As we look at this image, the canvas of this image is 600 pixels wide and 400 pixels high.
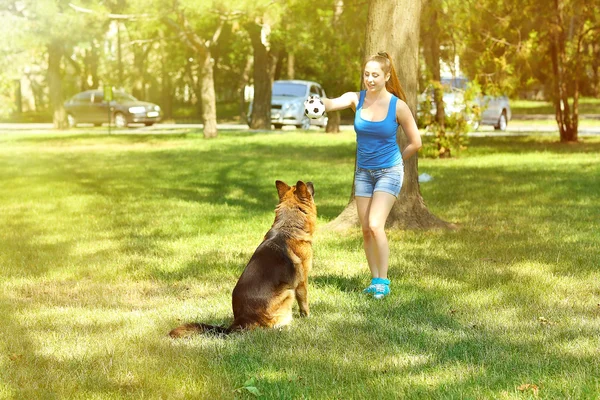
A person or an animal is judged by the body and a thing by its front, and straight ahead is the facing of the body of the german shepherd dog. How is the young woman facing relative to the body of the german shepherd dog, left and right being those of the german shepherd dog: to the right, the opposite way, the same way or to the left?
the opposite way

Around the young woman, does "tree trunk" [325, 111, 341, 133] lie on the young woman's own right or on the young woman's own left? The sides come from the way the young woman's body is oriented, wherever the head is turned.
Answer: on the young woman's own right

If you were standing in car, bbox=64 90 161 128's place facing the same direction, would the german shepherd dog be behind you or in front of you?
in front

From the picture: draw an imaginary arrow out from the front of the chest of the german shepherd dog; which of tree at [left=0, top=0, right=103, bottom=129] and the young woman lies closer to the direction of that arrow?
the young woman

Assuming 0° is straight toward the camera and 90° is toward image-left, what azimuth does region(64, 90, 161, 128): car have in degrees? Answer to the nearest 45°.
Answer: approximately 315°

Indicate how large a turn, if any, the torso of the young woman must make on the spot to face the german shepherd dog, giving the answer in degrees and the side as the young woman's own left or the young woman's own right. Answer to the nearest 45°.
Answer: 0° — they already face it

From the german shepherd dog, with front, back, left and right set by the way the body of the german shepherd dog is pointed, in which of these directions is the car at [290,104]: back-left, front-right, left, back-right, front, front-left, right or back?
front-left

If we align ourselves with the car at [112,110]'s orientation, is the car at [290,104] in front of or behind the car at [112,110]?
in front

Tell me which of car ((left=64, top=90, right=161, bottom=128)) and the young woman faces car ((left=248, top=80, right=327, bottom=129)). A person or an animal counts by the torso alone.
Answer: car ((left=64, top=90, right=161, bottom=128))

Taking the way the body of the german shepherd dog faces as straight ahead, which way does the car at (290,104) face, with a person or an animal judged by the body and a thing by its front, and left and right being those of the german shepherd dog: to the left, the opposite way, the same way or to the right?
the opposite way

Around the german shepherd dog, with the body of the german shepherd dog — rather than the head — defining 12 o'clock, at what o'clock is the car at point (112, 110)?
The car is roughly at 10 o'clock from the german shepherd dog.

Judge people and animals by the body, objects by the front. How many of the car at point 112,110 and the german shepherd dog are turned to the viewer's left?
0

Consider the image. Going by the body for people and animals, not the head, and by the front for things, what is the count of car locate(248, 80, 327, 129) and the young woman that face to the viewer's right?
0

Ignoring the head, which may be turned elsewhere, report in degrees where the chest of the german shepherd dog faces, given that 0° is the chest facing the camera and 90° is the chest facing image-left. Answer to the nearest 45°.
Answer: approximately 225°

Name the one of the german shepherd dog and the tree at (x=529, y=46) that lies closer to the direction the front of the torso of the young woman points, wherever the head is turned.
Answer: the german shepherd dog

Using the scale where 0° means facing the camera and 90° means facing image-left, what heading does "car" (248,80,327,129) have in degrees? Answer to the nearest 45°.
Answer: approximately 45°
